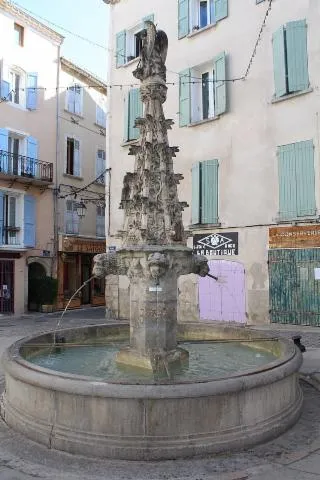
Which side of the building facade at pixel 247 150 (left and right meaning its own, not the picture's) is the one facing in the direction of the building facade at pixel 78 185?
right

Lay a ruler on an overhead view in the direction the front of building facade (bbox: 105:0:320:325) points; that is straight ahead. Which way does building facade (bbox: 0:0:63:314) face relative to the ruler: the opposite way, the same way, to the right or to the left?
to the left

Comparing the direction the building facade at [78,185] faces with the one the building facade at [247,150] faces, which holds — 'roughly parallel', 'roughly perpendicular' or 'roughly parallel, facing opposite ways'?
roughly perpendicular

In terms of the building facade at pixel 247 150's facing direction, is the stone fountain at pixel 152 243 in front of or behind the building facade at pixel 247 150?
in front

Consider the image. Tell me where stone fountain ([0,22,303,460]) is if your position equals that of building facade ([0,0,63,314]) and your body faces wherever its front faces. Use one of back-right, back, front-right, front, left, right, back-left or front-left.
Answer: front-right

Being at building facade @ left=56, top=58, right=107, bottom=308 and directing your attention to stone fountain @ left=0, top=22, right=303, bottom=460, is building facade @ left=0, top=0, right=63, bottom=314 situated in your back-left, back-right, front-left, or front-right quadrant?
front-right

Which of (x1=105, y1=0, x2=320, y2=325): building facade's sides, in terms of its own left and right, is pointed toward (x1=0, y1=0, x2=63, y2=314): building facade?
right

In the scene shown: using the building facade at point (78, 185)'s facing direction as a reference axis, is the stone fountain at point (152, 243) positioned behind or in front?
in front

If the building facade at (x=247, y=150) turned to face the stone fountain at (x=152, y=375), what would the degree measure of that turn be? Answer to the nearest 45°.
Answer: approximately 45° to its left

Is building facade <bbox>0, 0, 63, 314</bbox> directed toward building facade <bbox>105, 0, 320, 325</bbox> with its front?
yes

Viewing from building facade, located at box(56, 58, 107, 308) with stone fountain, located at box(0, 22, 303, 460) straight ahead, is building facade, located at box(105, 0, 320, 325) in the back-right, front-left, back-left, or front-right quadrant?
front-left

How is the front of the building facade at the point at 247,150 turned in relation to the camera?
facing the viewer and to the left of the viewer

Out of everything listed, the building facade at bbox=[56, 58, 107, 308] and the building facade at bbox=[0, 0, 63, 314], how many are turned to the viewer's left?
0
